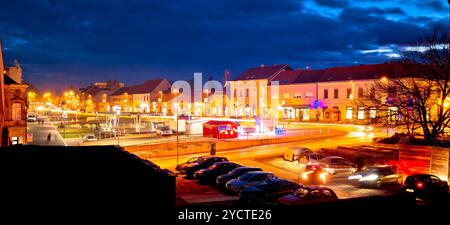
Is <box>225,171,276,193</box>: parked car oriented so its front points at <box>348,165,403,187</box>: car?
no

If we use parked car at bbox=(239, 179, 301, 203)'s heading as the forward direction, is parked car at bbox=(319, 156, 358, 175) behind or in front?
behind

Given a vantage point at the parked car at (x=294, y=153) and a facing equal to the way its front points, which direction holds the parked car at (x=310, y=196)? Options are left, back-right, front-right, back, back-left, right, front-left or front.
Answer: front-left

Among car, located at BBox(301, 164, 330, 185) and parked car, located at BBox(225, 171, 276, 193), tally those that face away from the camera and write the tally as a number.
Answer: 0

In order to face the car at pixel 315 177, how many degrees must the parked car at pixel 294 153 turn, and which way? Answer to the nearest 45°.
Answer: approximately 45° to its left

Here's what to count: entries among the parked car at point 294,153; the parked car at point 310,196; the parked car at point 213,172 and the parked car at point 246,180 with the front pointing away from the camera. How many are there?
0

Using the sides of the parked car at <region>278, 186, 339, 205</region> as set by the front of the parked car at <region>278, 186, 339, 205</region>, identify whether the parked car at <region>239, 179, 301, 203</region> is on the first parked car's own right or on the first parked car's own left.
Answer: on the first parked car's own right

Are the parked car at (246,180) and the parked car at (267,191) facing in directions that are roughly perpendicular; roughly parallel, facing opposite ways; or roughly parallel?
roughly parallel

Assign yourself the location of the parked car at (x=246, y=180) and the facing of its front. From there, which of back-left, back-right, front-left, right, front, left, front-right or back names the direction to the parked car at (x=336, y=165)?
back

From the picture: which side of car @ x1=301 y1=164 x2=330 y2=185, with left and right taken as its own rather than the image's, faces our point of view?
front

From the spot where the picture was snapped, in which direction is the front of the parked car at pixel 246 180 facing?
facing the viewer and to the left of the viewer

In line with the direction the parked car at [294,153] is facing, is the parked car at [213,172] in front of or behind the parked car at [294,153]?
in front

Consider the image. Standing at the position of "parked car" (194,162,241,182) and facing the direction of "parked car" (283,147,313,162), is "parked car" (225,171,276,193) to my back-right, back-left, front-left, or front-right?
back-right

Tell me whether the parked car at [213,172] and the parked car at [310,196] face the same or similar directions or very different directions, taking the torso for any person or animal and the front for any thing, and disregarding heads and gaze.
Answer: same or similar directions

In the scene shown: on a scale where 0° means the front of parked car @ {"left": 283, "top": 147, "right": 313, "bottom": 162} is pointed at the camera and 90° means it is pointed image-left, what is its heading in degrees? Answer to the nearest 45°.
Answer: approximately 45°

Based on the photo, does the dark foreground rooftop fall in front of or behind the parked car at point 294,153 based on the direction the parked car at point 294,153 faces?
in front

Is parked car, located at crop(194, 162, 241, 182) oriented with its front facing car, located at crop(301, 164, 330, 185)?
no

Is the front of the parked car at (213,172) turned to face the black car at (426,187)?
no

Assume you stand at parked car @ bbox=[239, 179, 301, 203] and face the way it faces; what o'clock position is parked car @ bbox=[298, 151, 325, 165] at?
parked car @ bbox=[298, 151, 325, 165] is roughly at 5 o'clock from parked car @ bbox=[239, 179, 301, 203].
